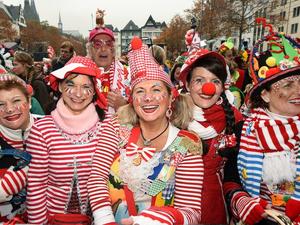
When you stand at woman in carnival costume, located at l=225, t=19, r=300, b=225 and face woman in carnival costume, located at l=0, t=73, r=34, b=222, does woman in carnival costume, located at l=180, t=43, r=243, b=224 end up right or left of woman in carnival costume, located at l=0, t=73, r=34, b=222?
right

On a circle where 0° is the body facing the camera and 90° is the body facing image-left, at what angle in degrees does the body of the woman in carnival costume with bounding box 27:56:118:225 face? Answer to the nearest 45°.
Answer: approximately 0°

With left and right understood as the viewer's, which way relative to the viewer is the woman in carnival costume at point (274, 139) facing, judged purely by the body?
facing the viewer and to the right of the viewer

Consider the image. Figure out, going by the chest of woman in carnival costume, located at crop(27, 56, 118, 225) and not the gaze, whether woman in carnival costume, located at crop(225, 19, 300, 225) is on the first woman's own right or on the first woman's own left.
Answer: on the first woman's own left

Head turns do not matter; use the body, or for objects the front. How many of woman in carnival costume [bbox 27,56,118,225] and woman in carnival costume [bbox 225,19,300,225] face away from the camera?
0

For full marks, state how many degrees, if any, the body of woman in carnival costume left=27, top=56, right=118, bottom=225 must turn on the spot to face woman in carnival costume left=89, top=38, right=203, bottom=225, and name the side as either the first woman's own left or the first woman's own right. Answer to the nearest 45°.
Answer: approximately 45° to the first woman's own left

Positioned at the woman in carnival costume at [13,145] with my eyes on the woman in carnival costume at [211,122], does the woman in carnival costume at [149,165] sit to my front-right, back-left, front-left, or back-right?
front-right

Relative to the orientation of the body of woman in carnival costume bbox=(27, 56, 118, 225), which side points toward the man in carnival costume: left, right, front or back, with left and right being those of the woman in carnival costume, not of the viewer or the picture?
back

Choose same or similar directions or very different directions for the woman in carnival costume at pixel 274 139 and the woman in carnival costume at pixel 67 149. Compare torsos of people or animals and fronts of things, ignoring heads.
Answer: same or similar directions
